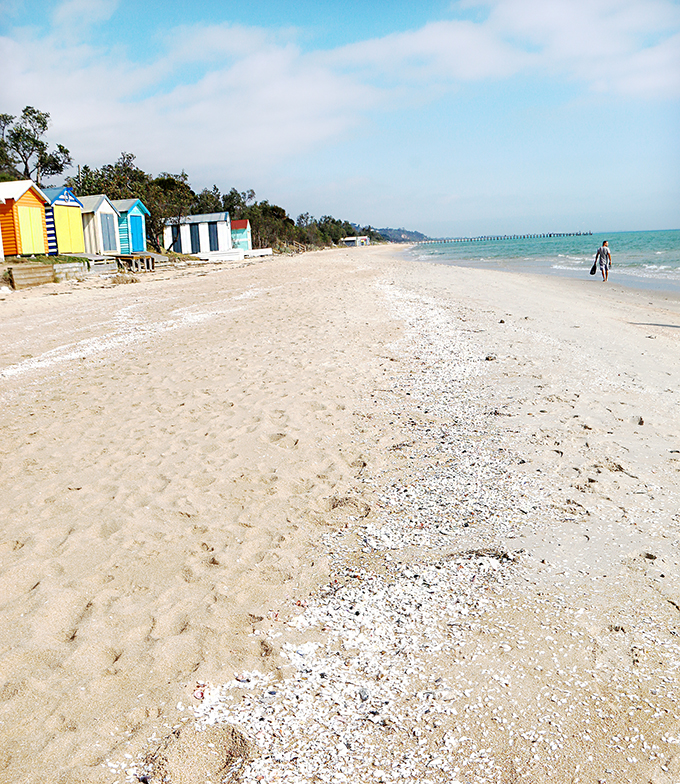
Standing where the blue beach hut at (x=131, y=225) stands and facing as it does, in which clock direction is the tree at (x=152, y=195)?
The tree is roughly at 8 o'clock from the blue beach hut.

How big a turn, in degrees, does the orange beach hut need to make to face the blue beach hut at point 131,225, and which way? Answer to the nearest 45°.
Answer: approximately 90° to its left

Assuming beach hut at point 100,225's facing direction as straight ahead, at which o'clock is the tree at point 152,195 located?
The tree is roughly at 8 o'clock from the beach hut.

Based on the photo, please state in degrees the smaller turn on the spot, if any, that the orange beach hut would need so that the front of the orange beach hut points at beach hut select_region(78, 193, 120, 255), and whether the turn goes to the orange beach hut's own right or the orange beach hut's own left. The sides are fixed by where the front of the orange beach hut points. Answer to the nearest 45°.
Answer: approximately 90° to the orange beach hut's own left

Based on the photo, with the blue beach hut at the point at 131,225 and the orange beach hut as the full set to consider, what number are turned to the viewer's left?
0

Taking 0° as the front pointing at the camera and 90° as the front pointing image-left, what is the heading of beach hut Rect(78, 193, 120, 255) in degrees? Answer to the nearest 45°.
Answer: approximately 315°

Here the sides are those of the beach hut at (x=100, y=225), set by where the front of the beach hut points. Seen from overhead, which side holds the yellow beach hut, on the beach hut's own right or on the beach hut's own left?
on the beach hut's own right

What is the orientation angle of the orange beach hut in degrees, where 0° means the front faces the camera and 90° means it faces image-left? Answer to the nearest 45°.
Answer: approximately 315°

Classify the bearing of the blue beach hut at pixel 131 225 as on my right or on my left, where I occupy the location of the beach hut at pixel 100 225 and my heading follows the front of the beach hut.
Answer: on my left
